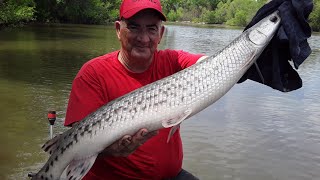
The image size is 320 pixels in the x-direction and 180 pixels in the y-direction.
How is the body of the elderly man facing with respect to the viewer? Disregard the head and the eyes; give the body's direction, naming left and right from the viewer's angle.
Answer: facing the viewer

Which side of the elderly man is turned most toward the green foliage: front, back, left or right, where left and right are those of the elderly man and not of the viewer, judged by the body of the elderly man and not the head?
back

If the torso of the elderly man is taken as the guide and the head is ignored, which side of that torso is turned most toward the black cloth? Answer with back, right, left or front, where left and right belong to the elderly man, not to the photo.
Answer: left
